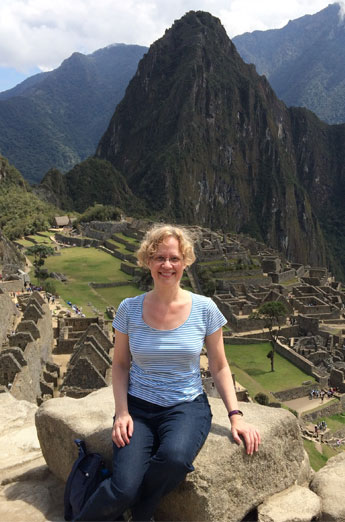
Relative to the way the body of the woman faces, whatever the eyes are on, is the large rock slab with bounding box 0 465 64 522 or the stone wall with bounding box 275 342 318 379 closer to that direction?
the large rock slab

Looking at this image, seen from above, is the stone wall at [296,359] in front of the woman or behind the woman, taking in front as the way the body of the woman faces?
behind

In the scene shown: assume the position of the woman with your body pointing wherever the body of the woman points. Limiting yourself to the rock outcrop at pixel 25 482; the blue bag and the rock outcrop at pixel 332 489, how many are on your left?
1

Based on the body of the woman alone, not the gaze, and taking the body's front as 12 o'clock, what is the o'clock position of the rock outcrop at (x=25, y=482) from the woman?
The rock outcrop is roughly at 3 o'clock from the woman.

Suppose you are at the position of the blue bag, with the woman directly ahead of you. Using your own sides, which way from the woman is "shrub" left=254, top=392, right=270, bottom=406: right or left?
left

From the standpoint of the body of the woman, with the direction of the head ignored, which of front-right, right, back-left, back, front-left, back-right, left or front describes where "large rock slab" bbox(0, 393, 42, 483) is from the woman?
back-right

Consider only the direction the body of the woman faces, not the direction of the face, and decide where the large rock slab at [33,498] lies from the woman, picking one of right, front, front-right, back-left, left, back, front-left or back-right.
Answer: right

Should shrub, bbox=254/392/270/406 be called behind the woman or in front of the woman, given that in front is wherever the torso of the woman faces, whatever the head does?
behind

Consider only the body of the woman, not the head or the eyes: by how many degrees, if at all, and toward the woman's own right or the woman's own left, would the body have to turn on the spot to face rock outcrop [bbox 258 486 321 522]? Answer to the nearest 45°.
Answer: approximately 45° to the woman's own left

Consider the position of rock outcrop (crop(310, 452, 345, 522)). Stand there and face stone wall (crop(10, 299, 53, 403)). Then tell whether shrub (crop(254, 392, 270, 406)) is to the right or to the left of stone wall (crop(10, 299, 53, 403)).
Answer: right

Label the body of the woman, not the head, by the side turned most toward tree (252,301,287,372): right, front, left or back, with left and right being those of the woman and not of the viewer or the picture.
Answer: back

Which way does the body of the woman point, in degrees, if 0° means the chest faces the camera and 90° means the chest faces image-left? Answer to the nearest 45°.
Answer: approximately 0°

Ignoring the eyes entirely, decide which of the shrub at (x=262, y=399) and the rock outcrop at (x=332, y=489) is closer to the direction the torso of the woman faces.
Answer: the rock outcrop

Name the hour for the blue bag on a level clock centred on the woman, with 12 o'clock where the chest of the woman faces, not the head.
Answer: The blue bag is roughly at 2 o'clock from the woman.
